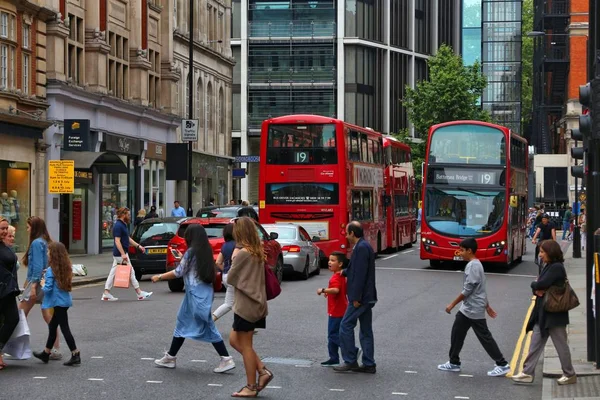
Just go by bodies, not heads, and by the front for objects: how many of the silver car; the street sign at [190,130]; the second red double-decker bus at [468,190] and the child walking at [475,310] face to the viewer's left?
1

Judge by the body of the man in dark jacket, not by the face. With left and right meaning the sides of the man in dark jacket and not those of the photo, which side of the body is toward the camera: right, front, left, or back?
left

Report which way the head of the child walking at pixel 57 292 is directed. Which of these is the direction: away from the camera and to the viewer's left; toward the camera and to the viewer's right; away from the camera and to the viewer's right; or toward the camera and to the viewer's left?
away from the camera and to the viewer's left

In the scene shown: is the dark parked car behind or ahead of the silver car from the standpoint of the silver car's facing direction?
behind

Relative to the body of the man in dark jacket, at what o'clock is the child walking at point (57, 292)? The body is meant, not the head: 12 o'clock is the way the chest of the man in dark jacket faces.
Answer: The child walking is roughly at 12 o'clock from the man in dark jacket.

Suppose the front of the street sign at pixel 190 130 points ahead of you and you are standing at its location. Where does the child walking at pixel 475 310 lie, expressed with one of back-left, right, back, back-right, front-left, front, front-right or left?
front

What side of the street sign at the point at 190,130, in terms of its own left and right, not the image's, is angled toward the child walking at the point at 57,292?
front

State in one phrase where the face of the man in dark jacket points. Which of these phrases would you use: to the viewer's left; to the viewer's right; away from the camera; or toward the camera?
to the viewer's left

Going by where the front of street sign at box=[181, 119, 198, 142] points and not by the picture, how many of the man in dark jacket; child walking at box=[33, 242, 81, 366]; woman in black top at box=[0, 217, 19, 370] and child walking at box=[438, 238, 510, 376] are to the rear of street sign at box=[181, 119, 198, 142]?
0

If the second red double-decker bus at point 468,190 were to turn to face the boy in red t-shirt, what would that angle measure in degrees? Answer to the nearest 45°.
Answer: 0° — it already faces them

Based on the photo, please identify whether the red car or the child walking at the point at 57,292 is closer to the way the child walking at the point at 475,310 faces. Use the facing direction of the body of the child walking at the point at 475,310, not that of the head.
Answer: the child walking

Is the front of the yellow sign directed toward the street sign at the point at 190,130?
no

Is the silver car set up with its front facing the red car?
no

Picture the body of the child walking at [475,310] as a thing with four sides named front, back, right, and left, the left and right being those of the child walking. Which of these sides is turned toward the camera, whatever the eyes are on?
left

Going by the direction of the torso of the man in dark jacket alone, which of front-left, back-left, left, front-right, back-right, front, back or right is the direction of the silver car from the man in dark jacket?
right

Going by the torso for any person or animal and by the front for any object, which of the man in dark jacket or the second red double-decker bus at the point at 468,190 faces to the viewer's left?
the man in dark jacket
